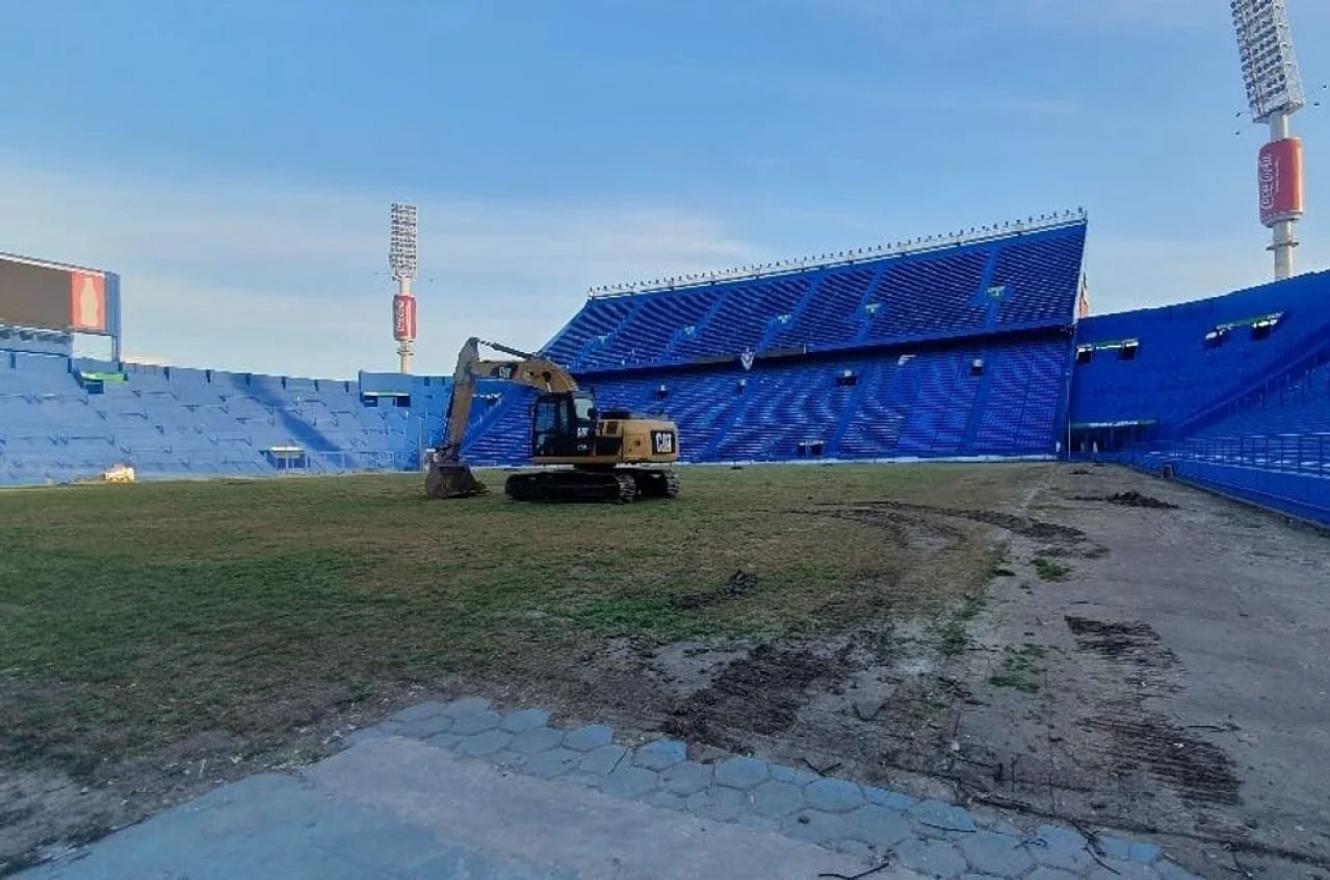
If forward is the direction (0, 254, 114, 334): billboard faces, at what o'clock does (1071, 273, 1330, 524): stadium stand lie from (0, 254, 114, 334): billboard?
The stadium stand is roughly at 12 o'clock from the billboard.

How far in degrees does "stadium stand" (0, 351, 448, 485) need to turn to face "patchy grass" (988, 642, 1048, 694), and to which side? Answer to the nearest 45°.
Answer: approximately 45° to its right

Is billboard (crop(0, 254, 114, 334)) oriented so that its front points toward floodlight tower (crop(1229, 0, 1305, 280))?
yes

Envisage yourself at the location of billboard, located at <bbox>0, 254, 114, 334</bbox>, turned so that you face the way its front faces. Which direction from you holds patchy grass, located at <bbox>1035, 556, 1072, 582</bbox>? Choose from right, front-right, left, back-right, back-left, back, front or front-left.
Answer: front-right

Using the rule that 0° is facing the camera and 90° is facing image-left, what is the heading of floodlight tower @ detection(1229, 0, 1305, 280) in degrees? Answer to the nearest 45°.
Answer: approximately 45°

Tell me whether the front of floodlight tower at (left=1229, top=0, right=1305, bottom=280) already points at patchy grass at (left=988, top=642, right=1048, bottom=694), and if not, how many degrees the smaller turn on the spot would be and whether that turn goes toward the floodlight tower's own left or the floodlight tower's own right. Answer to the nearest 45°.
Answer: approximately 45° to the floodlight tower's own left

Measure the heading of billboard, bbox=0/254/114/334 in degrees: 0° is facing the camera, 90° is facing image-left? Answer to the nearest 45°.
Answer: approximately 315°

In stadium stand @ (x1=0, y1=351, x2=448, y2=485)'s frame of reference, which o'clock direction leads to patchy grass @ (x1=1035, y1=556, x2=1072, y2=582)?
The patchy grass is roughly at 1 o'clock from the stadium stand.
